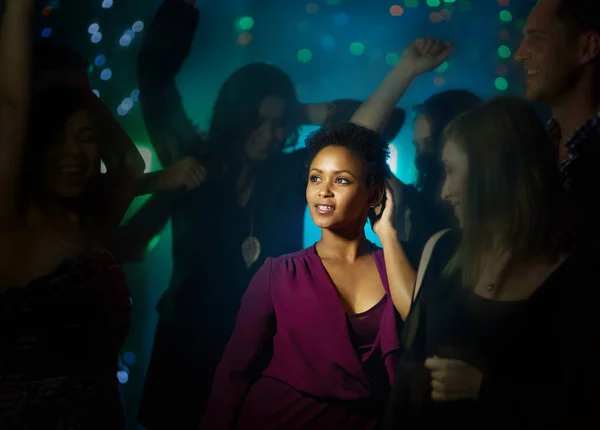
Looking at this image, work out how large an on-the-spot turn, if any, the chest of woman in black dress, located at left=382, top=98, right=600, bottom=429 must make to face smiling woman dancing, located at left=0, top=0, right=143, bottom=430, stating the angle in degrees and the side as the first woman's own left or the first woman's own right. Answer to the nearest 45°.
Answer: approximately 45° to the first woman's own right

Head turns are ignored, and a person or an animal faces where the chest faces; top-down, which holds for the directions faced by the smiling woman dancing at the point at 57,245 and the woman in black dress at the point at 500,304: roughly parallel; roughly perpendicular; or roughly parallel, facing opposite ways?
roughly perpendicular

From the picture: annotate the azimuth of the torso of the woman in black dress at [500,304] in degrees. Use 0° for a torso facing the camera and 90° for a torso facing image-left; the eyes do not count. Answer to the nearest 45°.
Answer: approximately 45°

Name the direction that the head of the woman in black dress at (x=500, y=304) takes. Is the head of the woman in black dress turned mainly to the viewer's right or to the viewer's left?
to the viewer's left

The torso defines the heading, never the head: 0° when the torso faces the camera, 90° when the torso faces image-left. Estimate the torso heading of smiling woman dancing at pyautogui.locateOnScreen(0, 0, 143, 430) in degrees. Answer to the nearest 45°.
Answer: approximately 0°

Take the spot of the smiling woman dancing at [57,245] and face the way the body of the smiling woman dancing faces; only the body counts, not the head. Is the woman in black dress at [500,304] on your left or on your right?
on your left

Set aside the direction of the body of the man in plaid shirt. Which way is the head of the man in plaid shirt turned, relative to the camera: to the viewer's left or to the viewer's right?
to the viewer's left

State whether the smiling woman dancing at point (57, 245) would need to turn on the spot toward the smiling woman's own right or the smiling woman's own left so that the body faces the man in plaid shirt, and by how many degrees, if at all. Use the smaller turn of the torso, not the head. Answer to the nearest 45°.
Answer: approximately 90° to the smiling woman's own left
